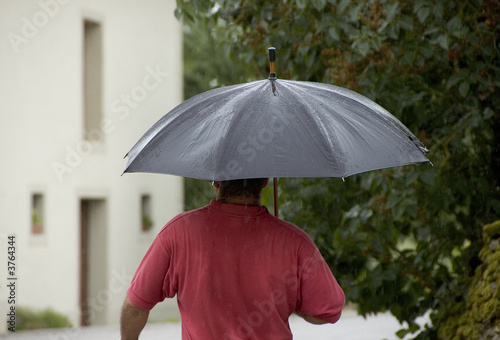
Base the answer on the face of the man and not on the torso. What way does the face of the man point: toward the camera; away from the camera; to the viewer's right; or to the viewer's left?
away from the camera

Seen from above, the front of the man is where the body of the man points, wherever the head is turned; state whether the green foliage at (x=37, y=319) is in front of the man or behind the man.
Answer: in front

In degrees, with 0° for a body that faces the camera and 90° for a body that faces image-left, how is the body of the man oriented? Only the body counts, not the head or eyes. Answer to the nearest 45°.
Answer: approximately 180°
